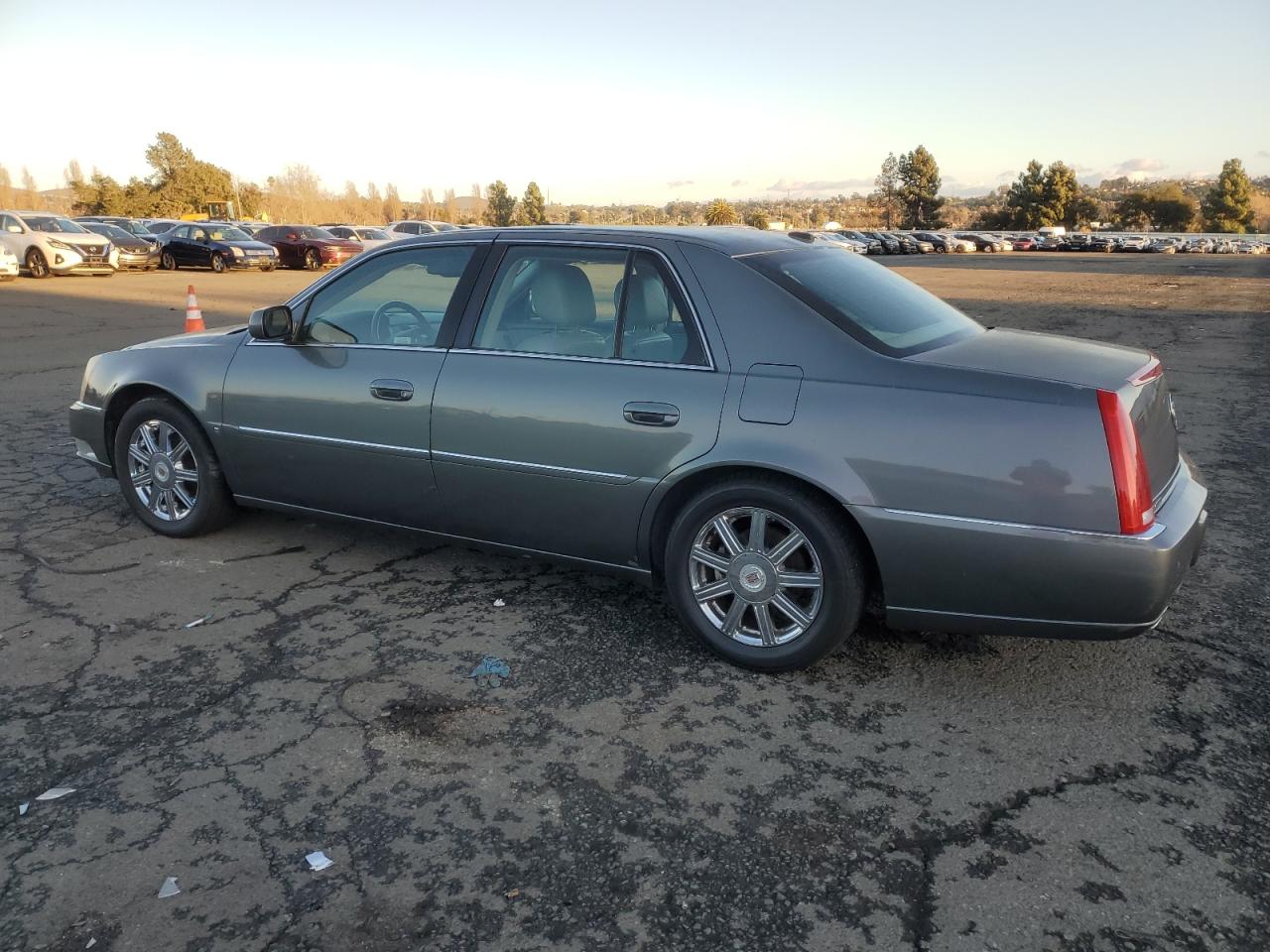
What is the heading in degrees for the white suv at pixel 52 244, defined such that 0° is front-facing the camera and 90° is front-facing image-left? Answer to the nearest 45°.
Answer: approximately 315°

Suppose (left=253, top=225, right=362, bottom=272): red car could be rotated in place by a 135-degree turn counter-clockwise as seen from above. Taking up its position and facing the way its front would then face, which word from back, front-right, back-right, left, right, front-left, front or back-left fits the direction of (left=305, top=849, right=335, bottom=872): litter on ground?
back

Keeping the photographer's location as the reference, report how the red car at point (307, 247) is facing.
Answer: facing the viewer and to the right of the viewer

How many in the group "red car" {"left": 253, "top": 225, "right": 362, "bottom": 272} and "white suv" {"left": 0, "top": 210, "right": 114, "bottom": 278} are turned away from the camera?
0

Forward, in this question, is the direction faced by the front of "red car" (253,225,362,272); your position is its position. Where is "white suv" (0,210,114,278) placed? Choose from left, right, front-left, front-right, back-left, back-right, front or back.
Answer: right

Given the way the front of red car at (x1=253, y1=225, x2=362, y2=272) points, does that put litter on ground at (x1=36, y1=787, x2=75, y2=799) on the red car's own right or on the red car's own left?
on the red car's own right
